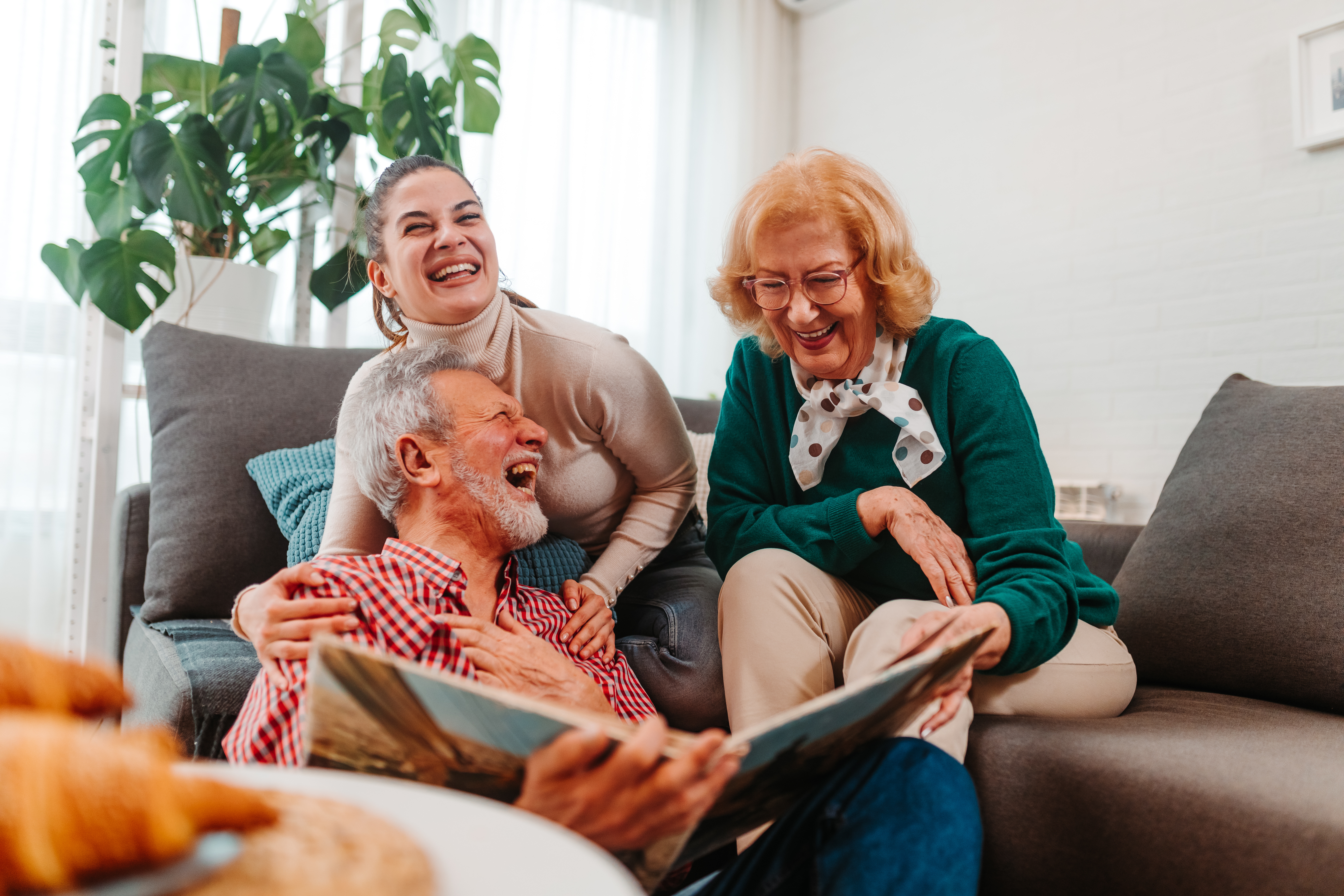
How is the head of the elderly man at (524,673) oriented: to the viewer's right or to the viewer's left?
to the viewer's right

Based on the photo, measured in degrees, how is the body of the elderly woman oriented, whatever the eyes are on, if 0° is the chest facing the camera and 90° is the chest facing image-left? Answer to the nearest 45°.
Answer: approximately 45°

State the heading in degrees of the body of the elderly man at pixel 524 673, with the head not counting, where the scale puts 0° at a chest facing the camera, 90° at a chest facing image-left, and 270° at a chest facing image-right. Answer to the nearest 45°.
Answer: approximately 315°

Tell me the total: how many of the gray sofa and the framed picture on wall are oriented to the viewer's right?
0

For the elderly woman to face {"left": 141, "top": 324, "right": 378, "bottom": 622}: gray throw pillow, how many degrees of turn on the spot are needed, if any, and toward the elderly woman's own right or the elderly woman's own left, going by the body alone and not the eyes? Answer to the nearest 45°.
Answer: approximately 45° to the elderly woman's own right

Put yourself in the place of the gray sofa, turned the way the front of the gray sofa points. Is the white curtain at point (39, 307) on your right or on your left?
on your right

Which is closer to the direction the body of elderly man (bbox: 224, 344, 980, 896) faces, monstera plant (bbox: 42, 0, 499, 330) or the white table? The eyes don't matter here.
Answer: the white table
